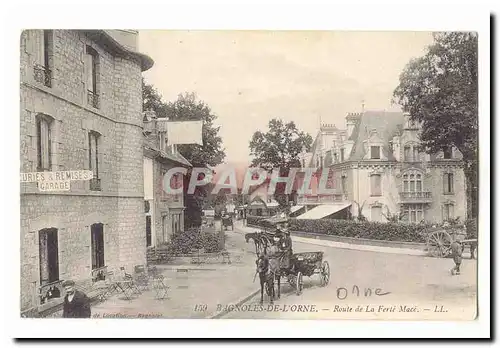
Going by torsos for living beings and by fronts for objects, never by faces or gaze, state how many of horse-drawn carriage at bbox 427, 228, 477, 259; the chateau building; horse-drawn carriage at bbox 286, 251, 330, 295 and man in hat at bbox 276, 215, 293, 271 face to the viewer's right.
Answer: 1

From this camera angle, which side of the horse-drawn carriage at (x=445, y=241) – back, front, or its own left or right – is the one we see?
right

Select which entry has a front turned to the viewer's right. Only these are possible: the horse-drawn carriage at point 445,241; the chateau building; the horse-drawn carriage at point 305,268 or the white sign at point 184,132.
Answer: the horse-drawn carriage at point 445,241

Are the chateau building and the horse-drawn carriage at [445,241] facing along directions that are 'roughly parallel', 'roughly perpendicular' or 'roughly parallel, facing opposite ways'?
roughly perpendicular

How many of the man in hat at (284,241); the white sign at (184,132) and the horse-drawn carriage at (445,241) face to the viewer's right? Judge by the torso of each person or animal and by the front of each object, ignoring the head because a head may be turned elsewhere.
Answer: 1

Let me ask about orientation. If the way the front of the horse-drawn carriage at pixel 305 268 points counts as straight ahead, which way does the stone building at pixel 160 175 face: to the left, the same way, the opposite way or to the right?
to the left

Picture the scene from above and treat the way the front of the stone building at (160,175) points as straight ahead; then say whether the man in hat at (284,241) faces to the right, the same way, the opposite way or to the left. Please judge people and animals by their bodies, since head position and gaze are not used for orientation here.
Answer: to the right

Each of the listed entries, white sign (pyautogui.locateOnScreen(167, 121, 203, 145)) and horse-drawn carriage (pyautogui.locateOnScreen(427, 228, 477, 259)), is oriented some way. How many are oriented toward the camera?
1
